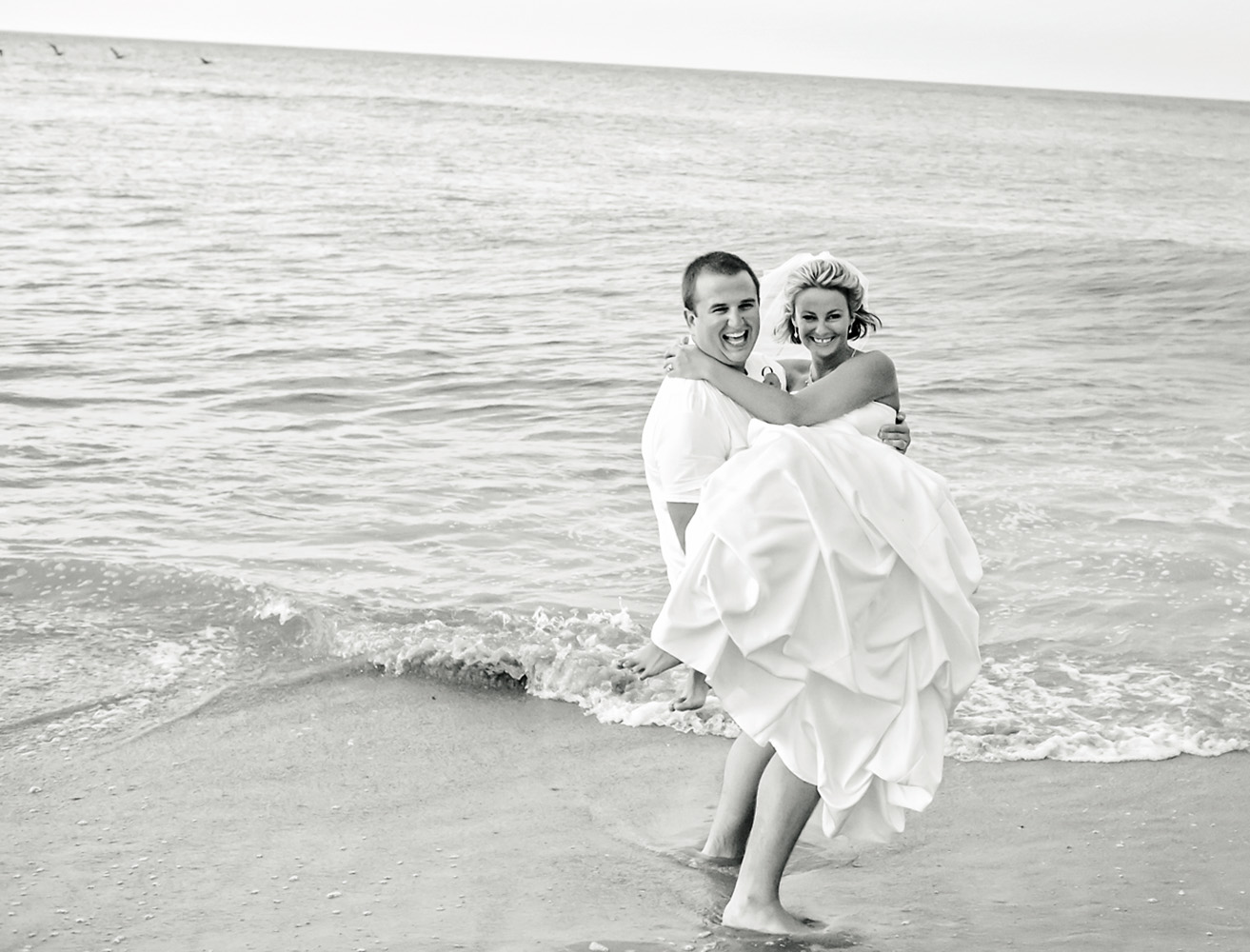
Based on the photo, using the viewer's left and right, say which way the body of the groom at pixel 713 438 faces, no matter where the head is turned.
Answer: facing the viewer and to the right of the viewer

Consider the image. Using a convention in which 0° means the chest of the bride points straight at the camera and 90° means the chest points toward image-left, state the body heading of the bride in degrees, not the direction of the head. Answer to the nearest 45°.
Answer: approximately 45°
